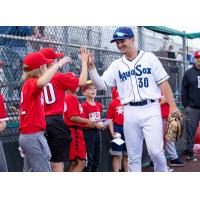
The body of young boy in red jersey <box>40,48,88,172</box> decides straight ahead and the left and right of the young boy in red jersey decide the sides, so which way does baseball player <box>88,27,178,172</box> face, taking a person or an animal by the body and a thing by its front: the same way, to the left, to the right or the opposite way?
the opposite way

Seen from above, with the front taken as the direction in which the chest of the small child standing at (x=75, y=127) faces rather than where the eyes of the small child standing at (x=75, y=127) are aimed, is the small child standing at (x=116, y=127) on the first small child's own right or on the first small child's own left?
on the first small child's own left

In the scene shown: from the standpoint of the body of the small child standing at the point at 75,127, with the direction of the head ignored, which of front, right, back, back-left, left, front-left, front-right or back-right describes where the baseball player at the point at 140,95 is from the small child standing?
front-right

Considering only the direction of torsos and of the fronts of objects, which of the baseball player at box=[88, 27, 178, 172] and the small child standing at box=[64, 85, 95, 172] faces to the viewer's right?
the small child standing

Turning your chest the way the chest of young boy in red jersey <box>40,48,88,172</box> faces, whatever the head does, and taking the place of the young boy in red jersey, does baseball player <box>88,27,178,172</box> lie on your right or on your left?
on your right

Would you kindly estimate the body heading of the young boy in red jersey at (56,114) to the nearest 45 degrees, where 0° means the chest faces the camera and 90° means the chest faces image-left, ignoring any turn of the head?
approximately 225°

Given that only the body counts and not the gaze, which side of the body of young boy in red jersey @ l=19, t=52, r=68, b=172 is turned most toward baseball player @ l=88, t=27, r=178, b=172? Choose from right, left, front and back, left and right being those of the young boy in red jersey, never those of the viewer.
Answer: front

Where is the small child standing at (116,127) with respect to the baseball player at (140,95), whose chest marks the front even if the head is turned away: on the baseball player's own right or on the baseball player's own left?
on the baseball player's own right

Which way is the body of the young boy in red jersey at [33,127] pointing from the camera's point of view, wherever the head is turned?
to the viewer's right

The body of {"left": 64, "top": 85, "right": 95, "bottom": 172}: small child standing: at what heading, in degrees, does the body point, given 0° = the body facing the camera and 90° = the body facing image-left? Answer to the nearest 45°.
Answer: approximately 270°

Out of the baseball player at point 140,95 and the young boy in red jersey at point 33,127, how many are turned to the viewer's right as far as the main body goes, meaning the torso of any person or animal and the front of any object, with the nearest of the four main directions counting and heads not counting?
1
